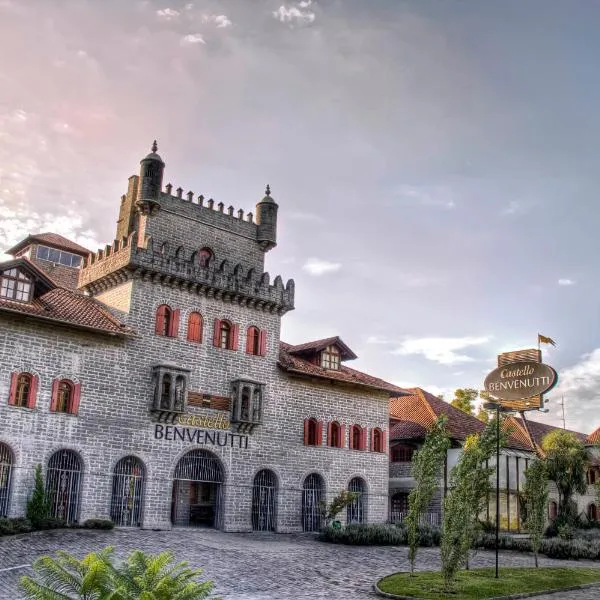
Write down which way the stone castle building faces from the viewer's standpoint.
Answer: facing the viewer and to the right of the viewer

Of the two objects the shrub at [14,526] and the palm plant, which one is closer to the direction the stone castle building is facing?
the palm plant

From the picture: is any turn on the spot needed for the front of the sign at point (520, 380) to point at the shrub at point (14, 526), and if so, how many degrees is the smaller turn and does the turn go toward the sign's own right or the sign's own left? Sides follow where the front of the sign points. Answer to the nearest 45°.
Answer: approximately 45° to the sign's own right

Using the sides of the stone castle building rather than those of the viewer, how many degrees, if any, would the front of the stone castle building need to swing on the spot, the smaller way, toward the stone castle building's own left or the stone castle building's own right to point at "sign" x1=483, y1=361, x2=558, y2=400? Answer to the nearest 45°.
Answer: approximately 90° to the stone castle building's own left

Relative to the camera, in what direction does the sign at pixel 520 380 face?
facing the viewer

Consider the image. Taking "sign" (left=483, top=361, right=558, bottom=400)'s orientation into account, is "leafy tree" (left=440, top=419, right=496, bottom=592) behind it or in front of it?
in front

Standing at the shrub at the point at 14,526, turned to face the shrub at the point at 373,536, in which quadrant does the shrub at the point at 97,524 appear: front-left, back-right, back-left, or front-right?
front-left

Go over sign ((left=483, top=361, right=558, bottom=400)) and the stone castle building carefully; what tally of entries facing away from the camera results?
0

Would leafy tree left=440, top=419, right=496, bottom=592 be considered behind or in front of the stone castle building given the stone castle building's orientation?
in front

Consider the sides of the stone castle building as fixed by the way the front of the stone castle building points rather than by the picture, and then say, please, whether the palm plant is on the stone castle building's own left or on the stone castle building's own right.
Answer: on the stone castle building's own right

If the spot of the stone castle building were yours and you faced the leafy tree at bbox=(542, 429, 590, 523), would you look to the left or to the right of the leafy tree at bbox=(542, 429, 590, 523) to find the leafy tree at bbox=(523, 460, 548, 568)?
right
